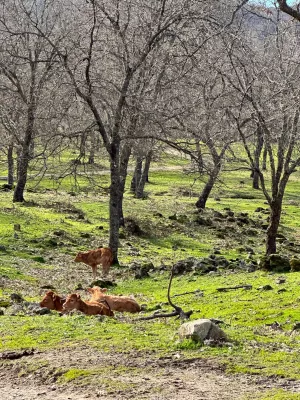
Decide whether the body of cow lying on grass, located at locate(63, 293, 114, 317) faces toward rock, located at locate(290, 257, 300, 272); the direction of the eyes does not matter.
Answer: no

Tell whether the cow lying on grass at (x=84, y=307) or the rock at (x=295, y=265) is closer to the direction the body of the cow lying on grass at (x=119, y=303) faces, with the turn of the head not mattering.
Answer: the cow lying on grass

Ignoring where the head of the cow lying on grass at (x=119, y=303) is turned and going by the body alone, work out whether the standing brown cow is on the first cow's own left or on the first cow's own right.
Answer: on the first cow's own right

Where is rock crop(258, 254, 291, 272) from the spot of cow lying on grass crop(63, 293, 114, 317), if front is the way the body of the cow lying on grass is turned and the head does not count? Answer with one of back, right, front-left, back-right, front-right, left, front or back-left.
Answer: back-right

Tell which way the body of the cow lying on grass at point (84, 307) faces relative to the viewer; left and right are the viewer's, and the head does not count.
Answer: facing to the left of the viewer

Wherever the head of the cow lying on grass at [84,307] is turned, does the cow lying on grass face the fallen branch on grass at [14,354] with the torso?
no

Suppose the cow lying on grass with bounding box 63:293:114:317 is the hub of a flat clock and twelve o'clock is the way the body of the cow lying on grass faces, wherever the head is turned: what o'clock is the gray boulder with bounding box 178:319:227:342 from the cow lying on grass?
The gray boulder is roughly at 8 o'clock from the cow lying on grass.

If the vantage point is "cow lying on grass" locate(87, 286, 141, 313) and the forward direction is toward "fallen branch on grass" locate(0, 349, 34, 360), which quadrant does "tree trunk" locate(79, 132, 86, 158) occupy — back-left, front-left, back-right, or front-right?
back-right

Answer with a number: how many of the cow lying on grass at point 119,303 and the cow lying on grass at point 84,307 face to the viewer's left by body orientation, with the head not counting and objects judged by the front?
2

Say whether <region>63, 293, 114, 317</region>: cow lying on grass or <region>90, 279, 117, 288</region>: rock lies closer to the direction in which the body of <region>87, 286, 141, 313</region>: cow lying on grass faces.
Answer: the cow lying on grass

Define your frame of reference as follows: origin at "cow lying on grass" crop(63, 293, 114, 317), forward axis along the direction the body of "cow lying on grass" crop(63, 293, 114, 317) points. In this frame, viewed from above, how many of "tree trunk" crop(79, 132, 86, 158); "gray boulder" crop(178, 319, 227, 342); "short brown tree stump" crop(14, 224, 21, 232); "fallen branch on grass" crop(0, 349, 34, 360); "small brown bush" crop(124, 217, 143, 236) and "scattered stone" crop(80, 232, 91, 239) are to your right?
4

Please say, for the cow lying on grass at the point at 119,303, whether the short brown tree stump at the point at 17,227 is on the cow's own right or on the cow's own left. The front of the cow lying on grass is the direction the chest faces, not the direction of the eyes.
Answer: on the cow's own right

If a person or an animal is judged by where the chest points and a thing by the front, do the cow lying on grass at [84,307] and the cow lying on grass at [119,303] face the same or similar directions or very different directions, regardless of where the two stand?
same or similar directions

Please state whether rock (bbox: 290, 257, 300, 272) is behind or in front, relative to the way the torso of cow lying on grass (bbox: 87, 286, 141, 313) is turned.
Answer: behind

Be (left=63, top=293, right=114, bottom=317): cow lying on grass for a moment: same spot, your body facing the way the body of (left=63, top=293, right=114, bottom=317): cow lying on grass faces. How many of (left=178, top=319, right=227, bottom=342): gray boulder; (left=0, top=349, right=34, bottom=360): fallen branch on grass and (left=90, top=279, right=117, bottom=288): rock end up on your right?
1

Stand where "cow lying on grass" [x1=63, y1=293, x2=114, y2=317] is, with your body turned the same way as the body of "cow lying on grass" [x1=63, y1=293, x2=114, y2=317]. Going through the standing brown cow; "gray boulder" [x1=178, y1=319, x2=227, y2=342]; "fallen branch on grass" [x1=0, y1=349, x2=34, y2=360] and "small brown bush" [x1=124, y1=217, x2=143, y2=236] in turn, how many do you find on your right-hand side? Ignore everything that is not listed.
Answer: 2

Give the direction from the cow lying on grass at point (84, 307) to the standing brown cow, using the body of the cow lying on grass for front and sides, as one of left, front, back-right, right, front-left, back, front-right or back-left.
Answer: right

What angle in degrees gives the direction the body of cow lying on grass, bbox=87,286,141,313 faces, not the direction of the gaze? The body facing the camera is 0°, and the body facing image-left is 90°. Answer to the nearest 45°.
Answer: approximately 90°

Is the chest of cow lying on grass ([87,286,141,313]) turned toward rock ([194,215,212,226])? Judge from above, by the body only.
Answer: no
